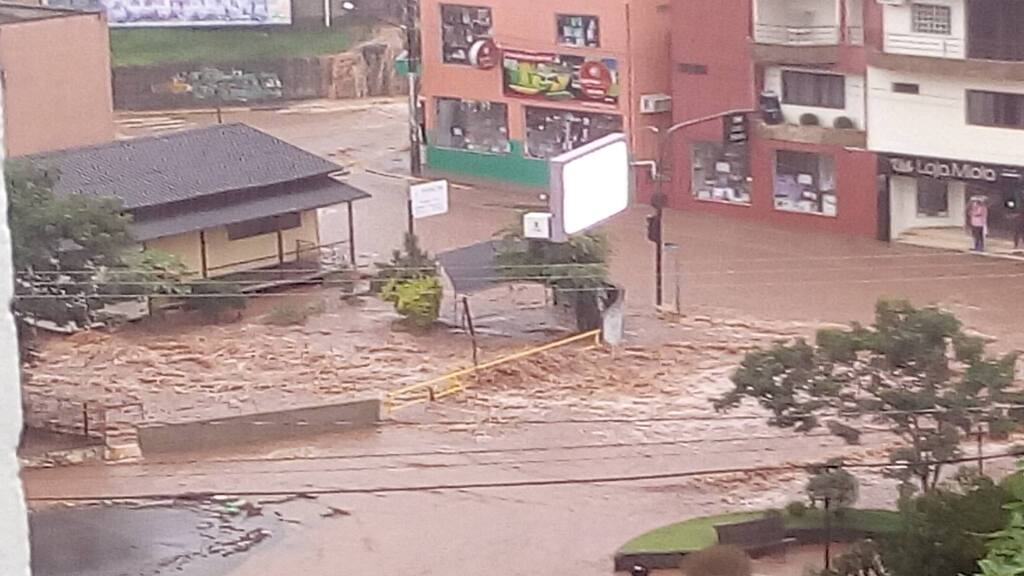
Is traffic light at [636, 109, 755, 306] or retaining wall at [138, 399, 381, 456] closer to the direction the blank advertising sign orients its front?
the retaining wall

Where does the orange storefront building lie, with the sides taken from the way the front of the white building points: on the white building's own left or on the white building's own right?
on the white building's own right

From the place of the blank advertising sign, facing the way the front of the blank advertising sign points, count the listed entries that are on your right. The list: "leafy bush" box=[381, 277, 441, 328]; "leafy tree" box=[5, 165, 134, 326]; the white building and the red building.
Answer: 2

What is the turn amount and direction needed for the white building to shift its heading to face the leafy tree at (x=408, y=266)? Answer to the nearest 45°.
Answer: approximately 45° to its right

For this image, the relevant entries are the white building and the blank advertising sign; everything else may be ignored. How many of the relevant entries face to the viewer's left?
0

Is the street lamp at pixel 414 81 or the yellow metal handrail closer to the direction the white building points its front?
the yellow metal handrail

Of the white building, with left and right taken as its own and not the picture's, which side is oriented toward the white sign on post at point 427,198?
right

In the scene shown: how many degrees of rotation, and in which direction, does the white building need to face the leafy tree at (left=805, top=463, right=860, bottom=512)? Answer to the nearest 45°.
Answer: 0° — it already faces it

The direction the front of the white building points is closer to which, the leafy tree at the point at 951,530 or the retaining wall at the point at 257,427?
the leafy tree

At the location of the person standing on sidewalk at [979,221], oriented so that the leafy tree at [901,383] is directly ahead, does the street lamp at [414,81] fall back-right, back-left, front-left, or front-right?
back-right

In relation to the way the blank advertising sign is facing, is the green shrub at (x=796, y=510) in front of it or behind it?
in front

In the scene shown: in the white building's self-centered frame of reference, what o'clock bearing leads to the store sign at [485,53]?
The store sign is roughly at 4 o'clock from the white building.

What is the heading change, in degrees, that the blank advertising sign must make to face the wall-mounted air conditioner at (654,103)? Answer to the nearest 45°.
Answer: approximately 135° to its left

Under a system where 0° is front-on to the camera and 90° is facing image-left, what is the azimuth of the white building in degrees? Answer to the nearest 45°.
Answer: approximately 0°
